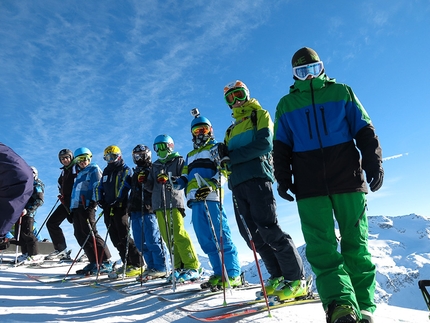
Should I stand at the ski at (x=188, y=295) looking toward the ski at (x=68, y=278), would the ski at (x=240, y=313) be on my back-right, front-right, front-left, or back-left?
back-left

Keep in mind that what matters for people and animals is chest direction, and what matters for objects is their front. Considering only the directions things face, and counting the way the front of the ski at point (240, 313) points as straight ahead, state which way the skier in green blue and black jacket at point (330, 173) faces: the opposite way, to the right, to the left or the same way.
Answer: to the left

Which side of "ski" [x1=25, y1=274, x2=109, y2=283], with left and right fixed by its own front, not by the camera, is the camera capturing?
left

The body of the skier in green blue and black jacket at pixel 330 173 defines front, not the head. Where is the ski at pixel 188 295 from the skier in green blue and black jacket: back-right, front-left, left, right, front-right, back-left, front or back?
back-right

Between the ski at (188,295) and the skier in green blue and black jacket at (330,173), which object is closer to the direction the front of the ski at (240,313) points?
the ski

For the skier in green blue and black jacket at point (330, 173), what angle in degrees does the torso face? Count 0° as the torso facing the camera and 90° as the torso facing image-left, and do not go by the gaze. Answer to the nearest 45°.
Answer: approximately 0°

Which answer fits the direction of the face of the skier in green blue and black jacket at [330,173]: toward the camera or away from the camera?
toward the camera

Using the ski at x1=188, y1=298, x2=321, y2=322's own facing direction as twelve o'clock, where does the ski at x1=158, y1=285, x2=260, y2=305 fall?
the ski at x1=158, y1=285, x2=260, y2=305 is roughly at 2 o'clock from the ski at x1=188, y1=298, x2=321, y2=322.

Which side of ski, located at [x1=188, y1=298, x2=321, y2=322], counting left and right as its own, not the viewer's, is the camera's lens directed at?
left

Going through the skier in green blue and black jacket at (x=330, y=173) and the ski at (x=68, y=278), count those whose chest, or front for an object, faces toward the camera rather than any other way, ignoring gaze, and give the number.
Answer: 1

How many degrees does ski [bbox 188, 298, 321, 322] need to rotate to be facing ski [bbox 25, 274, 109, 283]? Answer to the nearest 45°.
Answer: approximately 45° to its right
